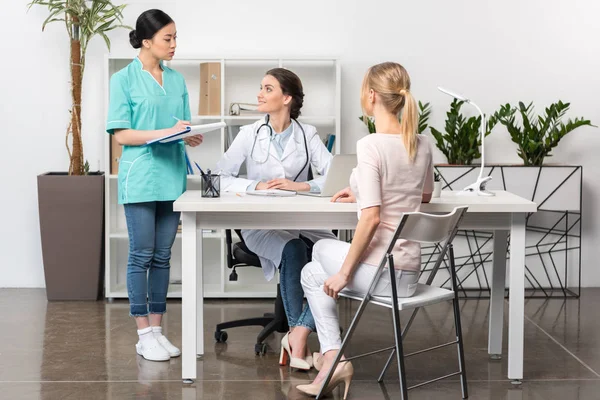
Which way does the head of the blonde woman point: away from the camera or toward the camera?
away from the camera

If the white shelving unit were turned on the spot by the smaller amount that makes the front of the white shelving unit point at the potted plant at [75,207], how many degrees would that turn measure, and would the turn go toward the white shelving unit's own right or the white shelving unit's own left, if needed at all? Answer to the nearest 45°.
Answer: approximately 90° to the white shelving unit's own right

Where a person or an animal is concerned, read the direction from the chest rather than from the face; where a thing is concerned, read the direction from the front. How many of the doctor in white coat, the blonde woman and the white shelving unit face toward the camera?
2

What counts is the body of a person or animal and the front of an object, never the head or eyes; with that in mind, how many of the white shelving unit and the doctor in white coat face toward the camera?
2

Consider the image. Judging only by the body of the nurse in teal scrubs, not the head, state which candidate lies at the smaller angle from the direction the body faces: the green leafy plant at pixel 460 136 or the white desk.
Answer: the white desk

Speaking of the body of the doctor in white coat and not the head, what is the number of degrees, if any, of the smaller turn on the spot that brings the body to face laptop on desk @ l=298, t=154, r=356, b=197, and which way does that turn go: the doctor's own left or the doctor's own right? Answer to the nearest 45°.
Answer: approximately 45° to the doctor's own left

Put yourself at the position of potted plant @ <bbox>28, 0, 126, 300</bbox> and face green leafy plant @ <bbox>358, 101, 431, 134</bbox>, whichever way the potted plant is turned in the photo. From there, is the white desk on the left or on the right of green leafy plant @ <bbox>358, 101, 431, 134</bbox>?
right

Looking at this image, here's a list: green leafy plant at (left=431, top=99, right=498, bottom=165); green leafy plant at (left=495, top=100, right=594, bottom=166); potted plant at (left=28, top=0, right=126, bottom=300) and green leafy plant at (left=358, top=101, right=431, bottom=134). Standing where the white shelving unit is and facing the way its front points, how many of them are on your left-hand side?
3

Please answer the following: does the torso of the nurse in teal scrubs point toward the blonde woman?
yes

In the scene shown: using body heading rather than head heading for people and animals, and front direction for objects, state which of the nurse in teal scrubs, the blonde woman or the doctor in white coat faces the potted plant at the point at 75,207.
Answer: the blonde woman

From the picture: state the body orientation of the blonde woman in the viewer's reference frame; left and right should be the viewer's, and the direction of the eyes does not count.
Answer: facing away from the viewer and to the left of the viewer
